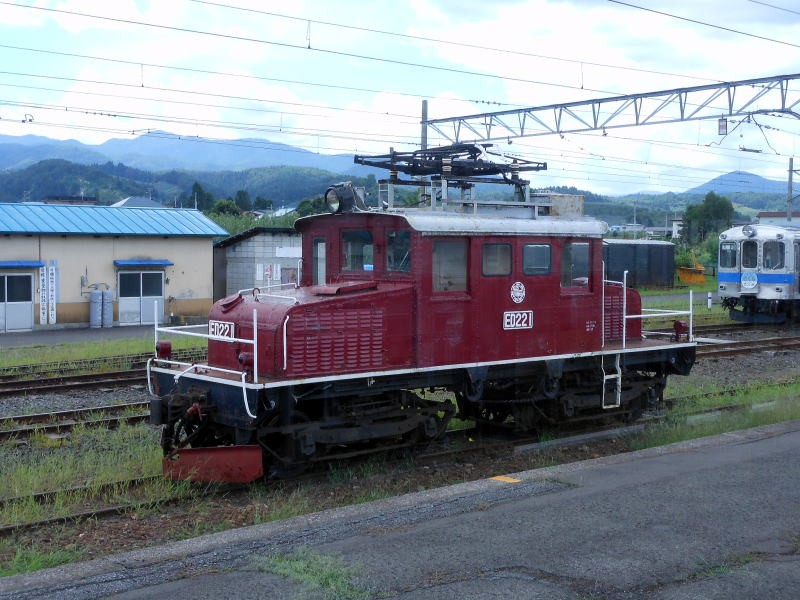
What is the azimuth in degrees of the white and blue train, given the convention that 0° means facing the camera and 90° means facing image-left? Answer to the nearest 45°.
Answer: approximately 45°

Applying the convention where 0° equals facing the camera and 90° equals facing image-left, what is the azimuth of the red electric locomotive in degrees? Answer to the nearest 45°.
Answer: approximately 45°

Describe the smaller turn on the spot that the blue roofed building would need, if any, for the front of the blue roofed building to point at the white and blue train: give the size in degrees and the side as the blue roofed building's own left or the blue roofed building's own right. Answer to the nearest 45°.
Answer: approximately 90° to the blue roofed building's own left

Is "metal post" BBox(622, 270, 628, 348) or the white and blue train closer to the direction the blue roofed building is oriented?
the metal post

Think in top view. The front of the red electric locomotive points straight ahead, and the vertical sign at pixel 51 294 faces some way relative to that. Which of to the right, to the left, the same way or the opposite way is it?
to the left

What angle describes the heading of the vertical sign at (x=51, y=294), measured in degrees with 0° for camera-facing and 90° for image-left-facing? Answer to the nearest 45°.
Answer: approximately 0°
